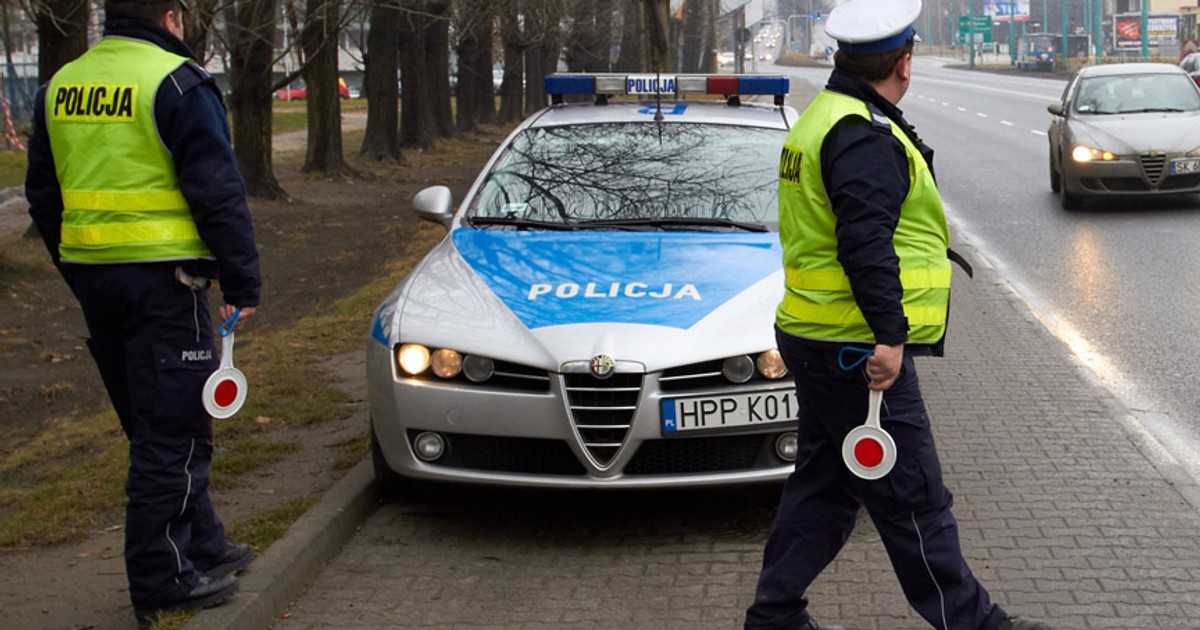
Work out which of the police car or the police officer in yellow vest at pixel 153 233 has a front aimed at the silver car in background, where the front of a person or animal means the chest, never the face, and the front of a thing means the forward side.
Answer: the police officer in yellow vest

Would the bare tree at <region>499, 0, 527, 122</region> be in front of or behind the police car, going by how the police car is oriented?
behind

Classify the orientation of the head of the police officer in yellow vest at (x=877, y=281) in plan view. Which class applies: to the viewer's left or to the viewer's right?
to the viewer's right

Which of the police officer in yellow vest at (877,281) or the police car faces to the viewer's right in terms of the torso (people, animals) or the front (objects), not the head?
the police officer in yellow vest

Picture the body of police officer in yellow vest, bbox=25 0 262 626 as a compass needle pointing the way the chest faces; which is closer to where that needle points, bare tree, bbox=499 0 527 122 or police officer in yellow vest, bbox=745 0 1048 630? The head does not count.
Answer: the bare tree

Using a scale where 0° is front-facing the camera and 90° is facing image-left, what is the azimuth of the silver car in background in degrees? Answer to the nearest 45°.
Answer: approximately 0°

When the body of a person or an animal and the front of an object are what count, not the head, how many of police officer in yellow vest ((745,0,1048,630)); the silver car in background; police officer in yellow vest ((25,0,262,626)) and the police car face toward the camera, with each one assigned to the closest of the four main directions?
2
